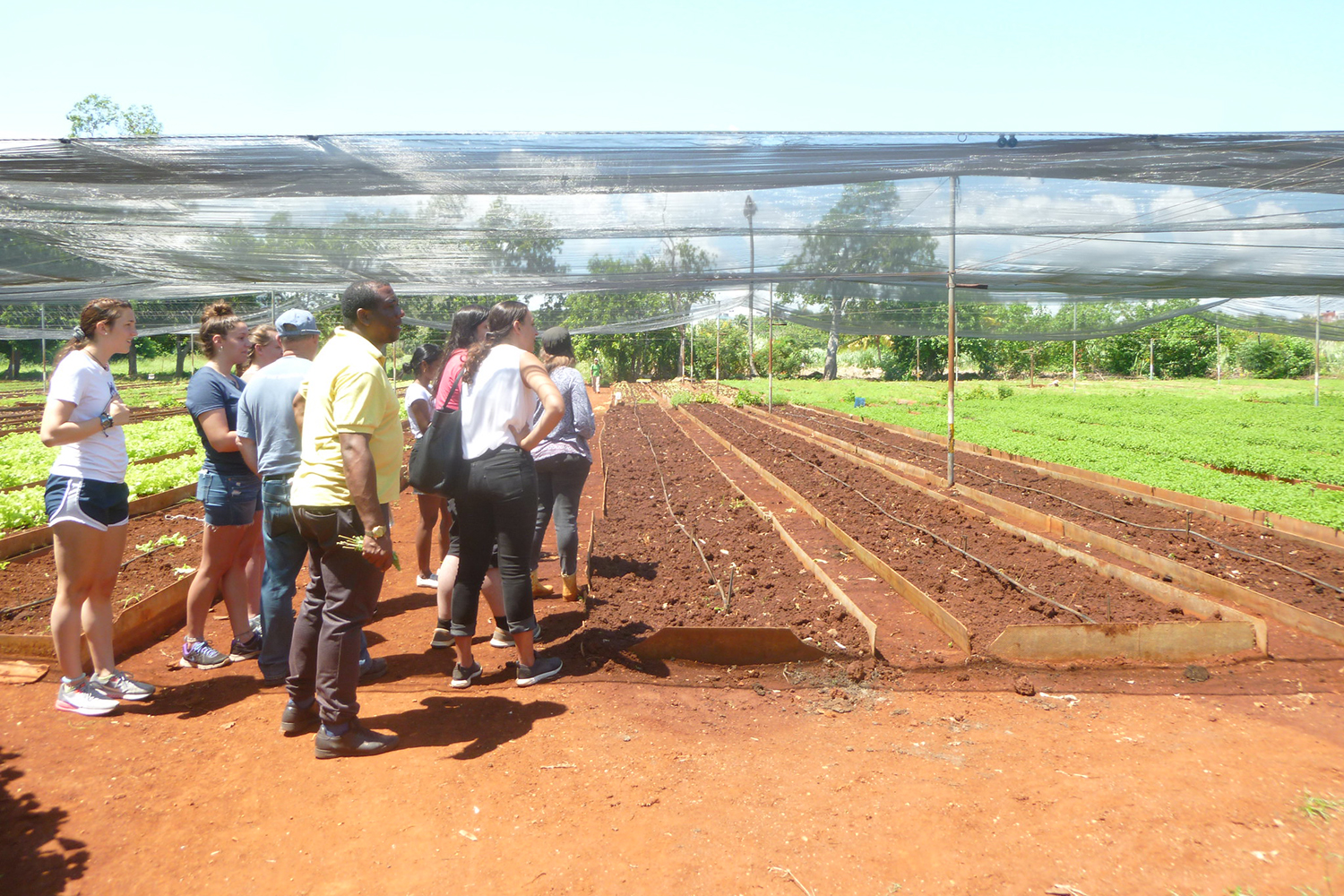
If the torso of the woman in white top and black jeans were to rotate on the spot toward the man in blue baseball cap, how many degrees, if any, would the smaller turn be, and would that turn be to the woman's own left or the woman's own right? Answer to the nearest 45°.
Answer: approximately 135° to the woman's own left

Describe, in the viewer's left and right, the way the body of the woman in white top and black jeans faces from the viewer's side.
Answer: facing away from the viewer and to the right of the viewer

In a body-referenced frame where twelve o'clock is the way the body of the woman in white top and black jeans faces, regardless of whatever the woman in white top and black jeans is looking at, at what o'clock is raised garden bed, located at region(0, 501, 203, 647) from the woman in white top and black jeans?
The raised garden bed is roughly at 9 o'clock from the woman in white top and black jeans.

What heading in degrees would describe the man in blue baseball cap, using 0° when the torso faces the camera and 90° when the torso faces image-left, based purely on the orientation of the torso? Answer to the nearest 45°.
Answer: approximately 225°

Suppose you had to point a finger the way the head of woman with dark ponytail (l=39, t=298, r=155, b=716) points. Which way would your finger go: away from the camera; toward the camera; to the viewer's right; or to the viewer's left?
to the viewer's right

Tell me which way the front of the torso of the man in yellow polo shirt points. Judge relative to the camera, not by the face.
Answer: to the viewer's right

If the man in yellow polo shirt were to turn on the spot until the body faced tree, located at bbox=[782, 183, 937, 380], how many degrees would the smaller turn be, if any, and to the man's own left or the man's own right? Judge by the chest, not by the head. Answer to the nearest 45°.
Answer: approximately 45° to the man's own left

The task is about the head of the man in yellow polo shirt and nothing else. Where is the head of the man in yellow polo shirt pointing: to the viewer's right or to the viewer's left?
to the viewer's right

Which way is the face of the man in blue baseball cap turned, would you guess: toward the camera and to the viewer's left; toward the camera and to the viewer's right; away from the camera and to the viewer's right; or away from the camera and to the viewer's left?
away from the camera and to the viewer's right
